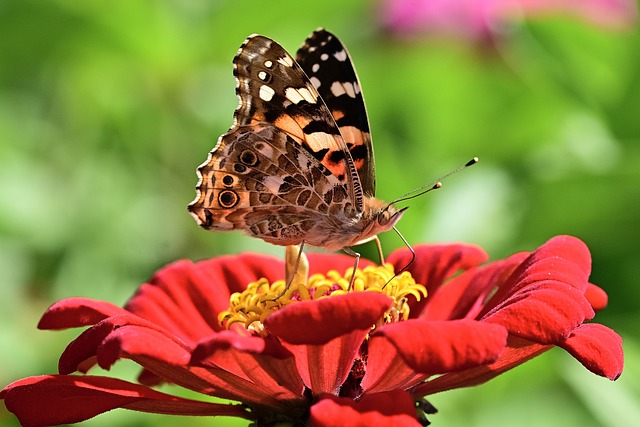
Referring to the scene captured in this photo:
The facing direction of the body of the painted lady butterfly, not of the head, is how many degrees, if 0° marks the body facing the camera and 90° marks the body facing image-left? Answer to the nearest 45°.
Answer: approximately 270°

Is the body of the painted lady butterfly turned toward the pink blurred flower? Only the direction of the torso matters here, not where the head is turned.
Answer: no
